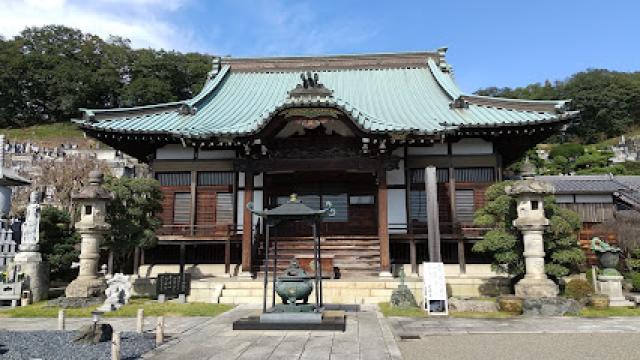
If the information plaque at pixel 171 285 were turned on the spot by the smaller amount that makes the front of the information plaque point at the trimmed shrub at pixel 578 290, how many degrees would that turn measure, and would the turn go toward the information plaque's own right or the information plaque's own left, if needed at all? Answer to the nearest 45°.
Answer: approximately 45° to the information plaque's own left

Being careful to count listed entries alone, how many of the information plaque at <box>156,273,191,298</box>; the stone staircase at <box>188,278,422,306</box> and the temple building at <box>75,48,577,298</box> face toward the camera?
3

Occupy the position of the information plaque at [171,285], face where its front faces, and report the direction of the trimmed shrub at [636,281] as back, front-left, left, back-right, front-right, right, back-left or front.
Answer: left

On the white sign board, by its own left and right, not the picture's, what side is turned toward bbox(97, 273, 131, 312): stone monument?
right

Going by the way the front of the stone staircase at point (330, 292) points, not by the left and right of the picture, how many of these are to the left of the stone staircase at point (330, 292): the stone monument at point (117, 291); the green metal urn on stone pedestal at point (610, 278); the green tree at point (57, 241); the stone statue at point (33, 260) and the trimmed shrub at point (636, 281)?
2

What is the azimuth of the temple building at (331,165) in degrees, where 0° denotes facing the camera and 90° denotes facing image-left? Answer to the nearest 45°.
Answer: approximately 0°

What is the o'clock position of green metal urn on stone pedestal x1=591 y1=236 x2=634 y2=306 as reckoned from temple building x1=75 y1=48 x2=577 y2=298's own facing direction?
The green metal urn on stone pedestal is roughly at 10 o'clock from the temple building.

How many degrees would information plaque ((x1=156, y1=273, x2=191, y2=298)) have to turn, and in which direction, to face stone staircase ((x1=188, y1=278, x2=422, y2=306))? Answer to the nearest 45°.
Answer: approximately 90° to its left

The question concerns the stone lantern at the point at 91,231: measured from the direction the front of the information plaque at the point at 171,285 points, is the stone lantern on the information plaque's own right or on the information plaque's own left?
on the information plaque's own right

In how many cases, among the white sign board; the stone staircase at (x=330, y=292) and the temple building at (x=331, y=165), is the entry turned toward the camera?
3
